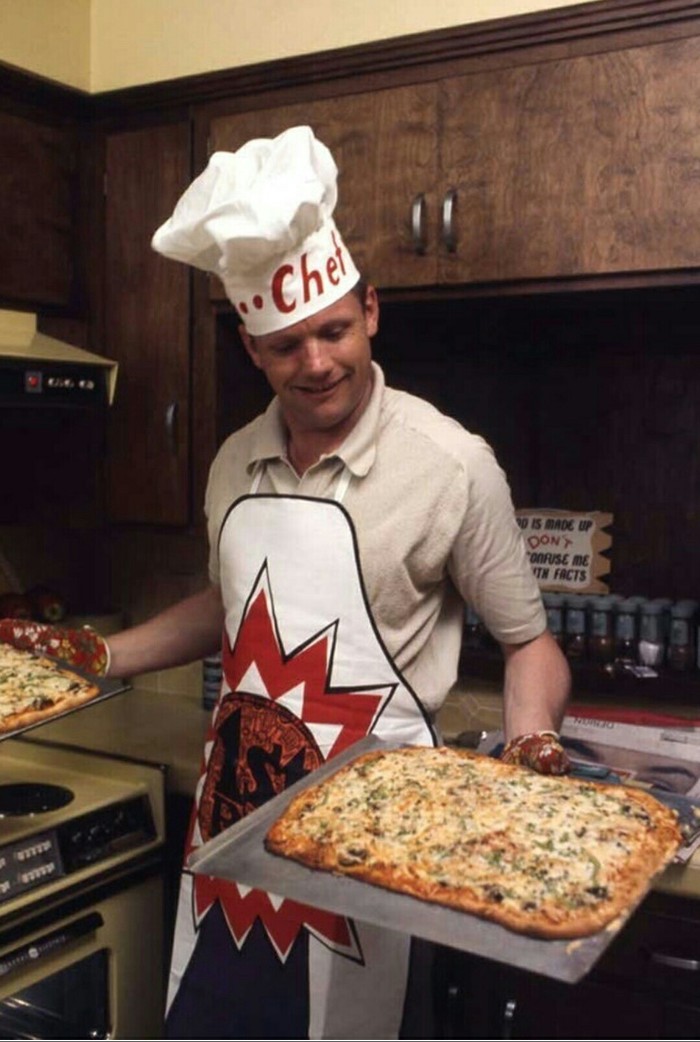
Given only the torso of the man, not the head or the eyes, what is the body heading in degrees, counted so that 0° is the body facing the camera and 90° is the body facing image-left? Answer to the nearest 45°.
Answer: approximately 45°

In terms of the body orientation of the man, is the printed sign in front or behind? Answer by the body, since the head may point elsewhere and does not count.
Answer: behind

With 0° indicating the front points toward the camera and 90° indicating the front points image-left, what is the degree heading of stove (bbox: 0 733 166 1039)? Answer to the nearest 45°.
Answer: approximately 315°

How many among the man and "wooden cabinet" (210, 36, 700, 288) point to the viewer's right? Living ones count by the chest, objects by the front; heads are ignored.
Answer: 0

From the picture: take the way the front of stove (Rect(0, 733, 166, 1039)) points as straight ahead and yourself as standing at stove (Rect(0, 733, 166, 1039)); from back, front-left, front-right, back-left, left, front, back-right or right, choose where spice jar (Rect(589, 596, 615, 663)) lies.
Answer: front-left

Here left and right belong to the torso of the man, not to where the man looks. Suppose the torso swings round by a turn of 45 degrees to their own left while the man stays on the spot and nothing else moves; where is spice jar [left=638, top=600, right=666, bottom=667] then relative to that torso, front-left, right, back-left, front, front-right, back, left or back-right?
back-left
